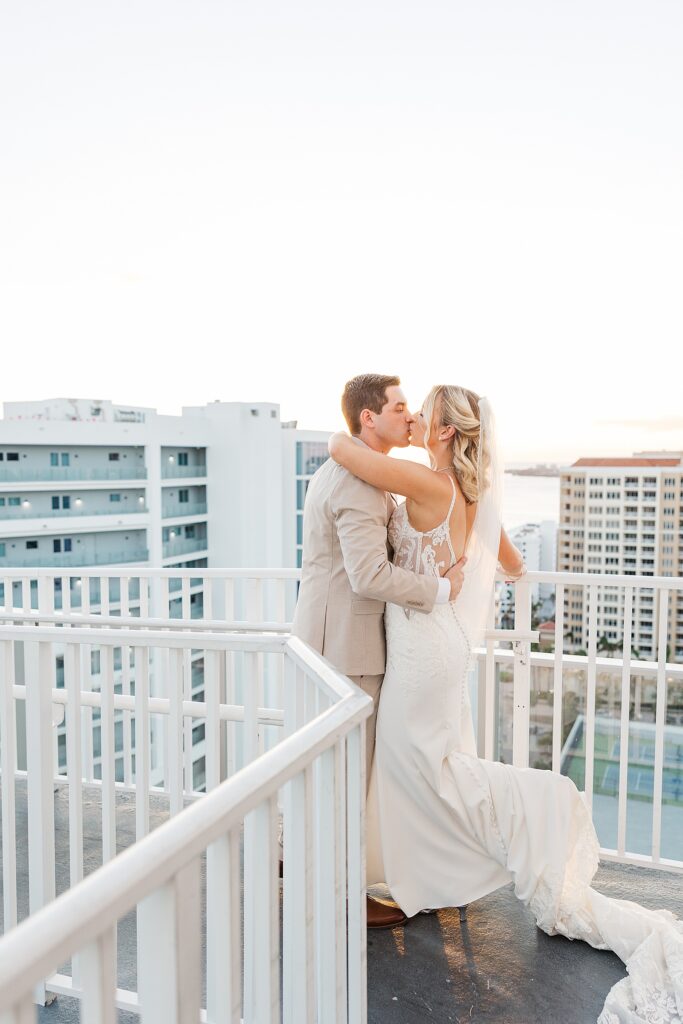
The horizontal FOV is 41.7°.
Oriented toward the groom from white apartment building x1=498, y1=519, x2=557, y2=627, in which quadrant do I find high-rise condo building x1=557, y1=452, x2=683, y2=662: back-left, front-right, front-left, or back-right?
front-left

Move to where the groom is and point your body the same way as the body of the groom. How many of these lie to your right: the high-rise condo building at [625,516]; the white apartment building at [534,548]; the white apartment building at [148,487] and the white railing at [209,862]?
1

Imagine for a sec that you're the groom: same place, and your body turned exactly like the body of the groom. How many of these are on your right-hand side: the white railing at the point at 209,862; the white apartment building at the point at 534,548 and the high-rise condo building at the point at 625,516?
1

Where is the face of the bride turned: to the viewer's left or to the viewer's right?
to the viewer's left

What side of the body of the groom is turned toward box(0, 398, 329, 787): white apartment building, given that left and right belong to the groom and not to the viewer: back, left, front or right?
left

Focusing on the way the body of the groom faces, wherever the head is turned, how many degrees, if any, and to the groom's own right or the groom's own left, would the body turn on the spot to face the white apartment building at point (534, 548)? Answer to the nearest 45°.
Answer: approximately 90° to the groom's own left

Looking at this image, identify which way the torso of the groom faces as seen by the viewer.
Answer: to the viewer's right

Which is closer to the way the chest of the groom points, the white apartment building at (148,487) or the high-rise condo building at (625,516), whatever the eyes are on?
the high-rise condo building

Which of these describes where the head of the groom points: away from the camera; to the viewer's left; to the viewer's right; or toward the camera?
to the viewer's right

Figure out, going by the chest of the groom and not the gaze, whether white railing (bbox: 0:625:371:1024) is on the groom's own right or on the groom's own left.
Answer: on the groom's own right

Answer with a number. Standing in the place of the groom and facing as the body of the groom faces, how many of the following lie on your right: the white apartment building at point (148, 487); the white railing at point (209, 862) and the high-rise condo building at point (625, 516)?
1
